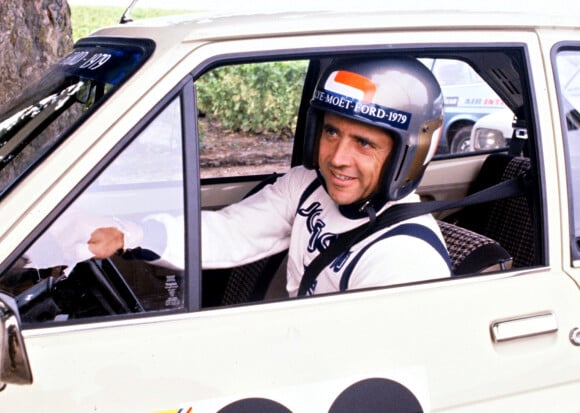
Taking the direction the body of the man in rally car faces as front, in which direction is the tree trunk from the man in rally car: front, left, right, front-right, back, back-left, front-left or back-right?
right

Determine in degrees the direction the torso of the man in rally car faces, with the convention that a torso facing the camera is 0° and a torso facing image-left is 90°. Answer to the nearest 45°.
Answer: approximately 45°
